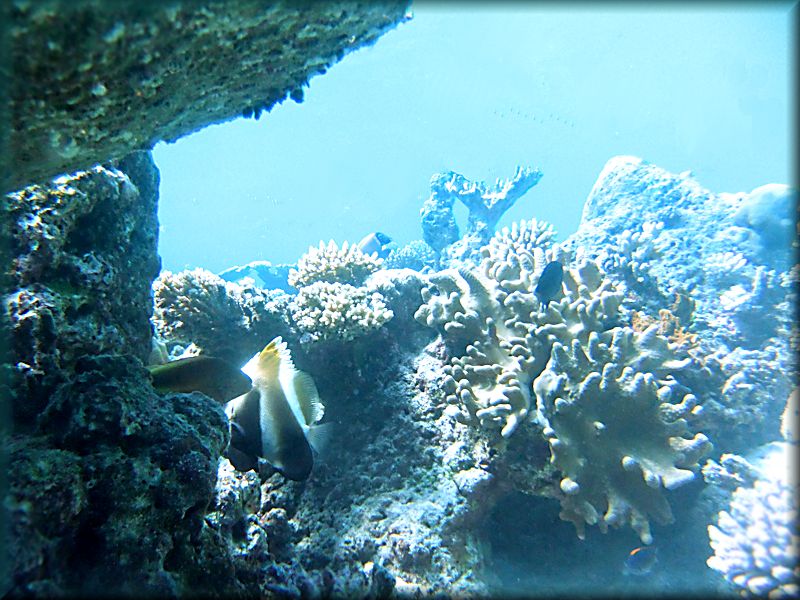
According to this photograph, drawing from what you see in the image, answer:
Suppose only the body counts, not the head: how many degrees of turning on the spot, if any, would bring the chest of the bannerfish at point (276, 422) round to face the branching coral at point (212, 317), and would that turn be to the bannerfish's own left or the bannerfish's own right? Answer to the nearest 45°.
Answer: approximately 90° to the bannerfish's own right

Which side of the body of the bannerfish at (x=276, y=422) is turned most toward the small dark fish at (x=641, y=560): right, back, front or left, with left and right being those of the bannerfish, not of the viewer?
back

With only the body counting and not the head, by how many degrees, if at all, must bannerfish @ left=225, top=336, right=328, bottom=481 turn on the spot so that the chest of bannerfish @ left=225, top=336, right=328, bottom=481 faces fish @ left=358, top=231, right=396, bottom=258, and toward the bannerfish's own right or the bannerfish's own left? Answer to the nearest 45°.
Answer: approximately 90° to the bannerfish's own right

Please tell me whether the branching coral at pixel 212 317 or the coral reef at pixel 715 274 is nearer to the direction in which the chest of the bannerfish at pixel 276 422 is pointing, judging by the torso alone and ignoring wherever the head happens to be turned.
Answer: the branching coral

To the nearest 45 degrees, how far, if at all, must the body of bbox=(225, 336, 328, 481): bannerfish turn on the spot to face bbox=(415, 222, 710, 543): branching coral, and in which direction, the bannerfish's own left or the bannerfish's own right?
approximately 180°

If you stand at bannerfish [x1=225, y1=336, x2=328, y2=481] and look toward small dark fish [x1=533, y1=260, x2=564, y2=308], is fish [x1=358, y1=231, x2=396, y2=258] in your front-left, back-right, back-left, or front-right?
front-left

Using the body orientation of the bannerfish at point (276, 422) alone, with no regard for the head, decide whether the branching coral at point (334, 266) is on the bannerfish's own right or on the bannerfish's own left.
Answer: on the bannerfish's own right

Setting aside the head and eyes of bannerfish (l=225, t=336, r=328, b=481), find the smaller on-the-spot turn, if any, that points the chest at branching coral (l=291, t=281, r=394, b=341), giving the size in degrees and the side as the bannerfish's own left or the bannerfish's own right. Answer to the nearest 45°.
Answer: approximately 90° to the bannerfish's own right

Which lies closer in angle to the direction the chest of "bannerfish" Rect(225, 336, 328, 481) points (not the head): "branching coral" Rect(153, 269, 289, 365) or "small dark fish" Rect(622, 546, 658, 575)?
the branching coral

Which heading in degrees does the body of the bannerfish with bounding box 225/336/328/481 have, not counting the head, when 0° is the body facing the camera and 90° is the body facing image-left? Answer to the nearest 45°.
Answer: approximately 90°

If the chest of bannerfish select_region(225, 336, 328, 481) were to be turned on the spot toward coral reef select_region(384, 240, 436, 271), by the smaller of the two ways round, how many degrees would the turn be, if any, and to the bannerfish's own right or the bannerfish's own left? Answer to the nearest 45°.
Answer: approximately 90° to the bannerfish's own right
